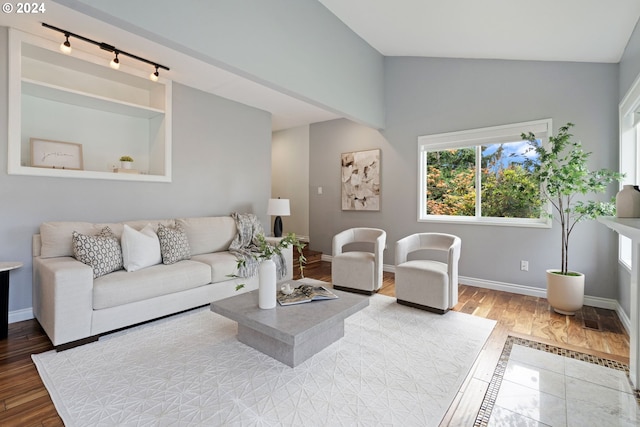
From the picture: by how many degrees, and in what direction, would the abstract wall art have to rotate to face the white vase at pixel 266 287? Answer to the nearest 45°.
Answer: approximately 45° to its left

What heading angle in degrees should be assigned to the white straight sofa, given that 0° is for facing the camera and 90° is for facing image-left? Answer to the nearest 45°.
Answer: approximately 315°

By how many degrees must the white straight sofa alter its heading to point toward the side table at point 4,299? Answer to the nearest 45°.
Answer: approximately 135° to its right

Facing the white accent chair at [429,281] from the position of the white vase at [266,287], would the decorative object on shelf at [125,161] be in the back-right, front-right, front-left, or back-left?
back-left

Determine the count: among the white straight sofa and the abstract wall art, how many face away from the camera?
0

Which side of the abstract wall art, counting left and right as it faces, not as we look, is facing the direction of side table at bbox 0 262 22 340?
front

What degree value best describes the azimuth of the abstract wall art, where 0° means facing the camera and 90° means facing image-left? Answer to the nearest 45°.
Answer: approximately 45°

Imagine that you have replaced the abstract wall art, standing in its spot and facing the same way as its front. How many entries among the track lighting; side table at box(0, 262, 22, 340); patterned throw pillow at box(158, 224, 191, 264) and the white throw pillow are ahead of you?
4

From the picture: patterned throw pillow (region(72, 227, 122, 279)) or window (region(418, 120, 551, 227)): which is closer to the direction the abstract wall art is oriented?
the patterned throw pillow

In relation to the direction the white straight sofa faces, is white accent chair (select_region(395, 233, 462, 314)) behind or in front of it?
in front

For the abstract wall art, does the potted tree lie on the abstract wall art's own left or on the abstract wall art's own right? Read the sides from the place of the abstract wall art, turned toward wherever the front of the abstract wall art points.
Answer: on the abstract wall art's own left
